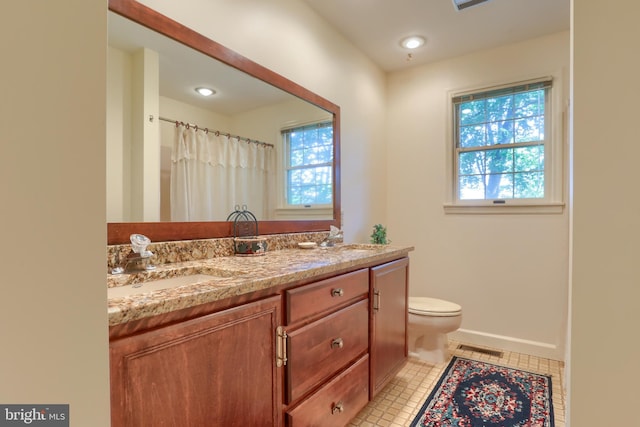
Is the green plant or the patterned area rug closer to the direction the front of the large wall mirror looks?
the patterned area rug

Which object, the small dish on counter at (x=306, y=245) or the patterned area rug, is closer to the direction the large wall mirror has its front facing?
the patterned area rug
